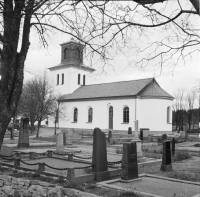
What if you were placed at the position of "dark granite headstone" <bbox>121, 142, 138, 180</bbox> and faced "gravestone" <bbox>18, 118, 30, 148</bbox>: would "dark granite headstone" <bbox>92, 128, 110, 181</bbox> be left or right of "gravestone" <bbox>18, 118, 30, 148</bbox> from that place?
left

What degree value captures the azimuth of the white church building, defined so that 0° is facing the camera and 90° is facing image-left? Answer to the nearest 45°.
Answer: approximately 135°

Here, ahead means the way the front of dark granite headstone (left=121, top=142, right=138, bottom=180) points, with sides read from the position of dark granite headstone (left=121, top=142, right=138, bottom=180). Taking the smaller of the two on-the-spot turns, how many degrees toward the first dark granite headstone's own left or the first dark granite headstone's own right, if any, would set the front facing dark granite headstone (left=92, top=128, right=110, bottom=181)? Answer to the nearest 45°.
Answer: approximately 135° to the first dark granite headstone's own right

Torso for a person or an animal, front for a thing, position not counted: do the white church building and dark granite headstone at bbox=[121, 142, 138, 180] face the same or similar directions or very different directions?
very different directions

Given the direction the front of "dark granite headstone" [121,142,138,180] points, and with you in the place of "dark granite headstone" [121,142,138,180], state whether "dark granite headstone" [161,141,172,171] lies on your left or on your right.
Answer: on your left

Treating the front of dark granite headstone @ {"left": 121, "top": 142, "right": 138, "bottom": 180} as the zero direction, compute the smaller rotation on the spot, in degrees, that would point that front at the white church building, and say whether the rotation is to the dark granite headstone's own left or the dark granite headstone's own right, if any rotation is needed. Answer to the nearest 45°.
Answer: approximately 135° to the dark granite headstone's own left

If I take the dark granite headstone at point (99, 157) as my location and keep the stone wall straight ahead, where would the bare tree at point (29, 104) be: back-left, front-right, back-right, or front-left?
back-right

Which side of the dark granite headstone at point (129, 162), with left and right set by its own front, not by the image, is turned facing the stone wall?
right

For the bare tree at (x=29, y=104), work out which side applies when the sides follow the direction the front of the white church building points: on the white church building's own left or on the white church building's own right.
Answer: on the white church building's own right
